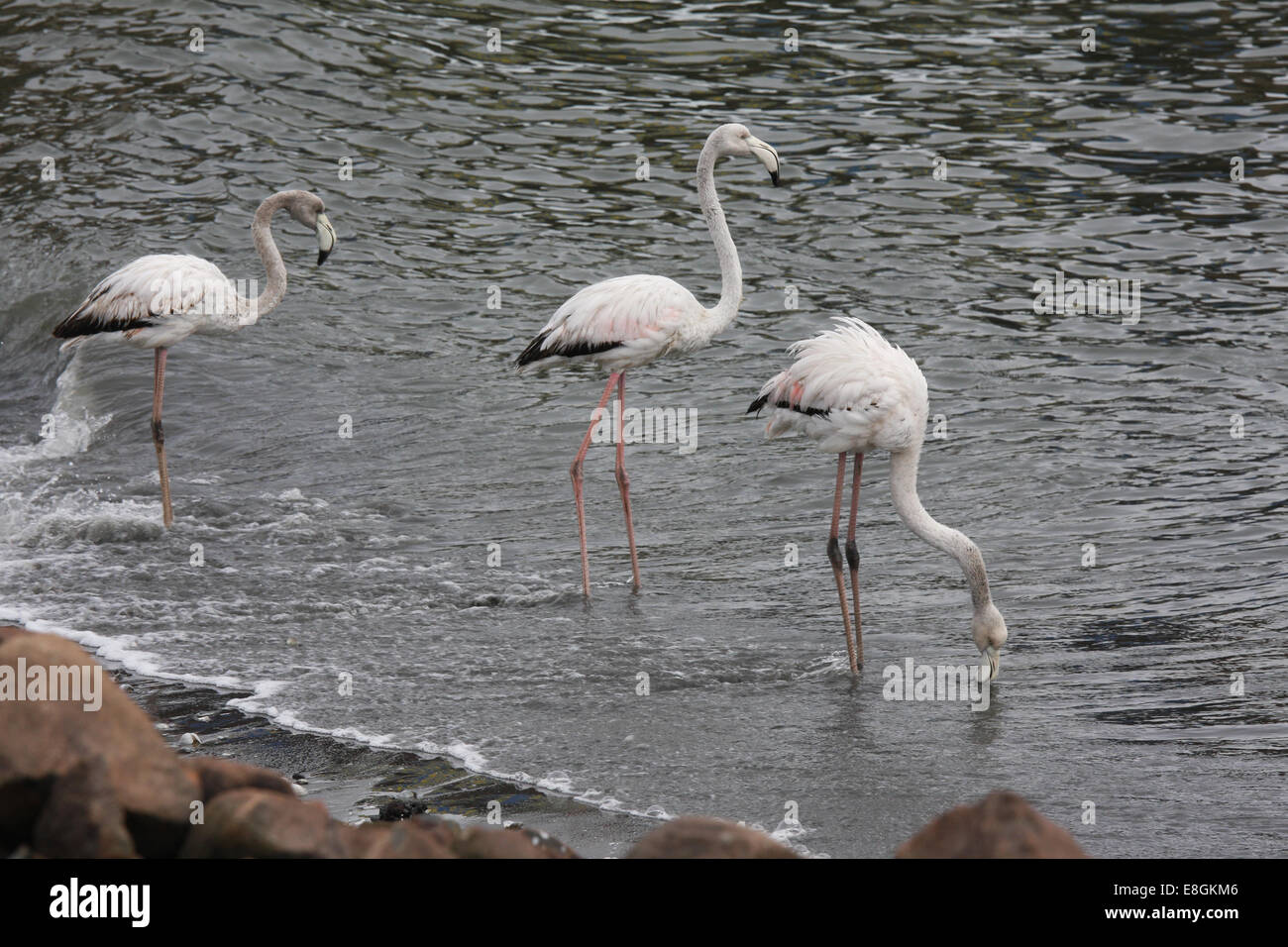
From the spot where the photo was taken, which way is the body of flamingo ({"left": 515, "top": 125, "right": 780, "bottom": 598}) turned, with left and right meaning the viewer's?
facing to the right of the viewer

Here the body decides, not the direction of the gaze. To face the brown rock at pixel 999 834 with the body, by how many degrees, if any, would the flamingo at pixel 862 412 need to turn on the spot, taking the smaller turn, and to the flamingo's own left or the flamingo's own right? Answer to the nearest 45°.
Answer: approximately 90° to the flamingo's own right

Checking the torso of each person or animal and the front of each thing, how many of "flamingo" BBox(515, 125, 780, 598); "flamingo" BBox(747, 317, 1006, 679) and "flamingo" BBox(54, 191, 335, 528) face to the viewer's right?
3

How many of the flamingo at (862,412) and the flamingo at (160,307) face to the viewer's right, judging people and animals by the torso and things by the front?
2

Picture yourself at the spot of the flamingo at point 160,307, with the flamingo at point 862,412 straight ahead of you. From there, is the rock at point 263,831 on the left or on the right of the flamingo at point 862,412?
right

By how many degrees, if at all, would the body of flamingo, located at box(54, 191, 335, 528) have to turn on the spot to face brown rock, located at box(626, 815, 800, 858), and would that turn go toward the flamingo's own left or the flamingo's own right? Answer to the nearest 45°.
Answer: approximately 90° to the flamingo's own right

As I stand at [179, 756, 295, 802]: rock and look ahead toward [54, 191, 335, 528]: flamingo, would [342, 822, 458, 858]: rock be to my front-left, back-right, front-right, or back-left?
back-right

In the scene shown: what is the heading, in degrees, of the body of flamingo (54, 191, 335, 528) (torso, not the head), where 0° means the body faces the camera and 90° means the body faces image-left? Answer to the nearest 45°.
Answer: approximately 270°

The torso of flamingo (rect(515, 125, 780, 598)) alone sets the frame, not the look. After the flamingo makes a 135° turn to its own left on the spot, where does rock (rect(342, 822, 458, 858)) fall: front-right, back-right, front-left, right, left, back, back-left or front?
back-left

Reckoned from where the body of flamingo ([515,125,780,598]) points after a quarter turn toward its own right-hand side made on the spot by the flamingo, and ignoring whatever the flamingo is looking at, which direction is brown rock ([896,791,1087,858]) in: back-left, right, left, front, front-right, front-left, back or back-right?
front

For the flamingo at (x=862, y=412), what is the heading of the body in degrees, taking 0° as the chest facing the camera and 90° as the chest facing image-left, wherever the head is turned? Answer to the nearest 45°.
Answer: approximately 270°
